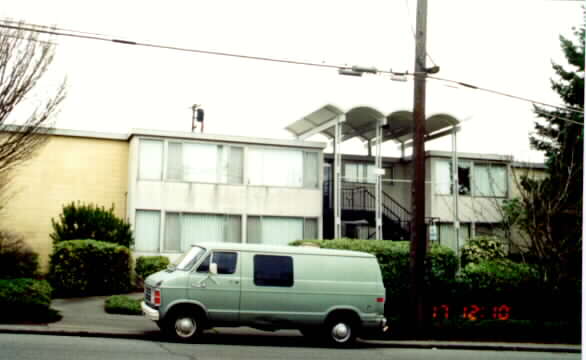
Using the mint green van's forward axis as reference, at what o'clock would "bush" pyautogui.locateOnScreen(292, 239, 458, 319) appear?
The bush is roughly at 4 o'clock from the mint green van.

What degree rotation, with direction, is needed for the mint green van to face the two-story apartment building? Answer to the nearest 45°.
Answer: approximately 90° to its right

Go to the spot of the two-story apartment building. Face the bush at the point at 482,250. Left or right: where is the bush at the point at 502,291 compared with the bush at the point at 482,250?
right

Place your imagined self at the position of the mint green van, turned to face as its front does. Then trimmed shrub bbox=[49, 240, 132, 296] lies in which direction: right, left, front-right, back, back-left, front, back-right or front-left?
front-right

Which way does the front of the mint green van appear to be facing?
to the viewer's left

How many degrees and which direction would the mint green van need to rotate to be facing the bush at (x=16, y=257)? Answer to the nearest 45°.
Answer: approximately 45° to its right

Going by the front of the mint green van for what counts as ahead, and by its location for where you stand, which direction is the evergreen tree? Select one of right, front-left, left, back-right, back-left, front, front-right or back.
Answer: back-right

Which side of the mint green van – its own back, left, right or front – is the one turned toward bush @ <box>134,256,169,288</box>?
right

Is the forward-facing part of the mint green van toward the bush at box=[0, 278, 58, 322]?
yes

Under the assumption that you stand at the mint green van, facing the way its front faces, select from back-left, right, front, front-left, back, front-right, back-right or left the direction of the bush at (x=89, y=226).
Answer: front-right
